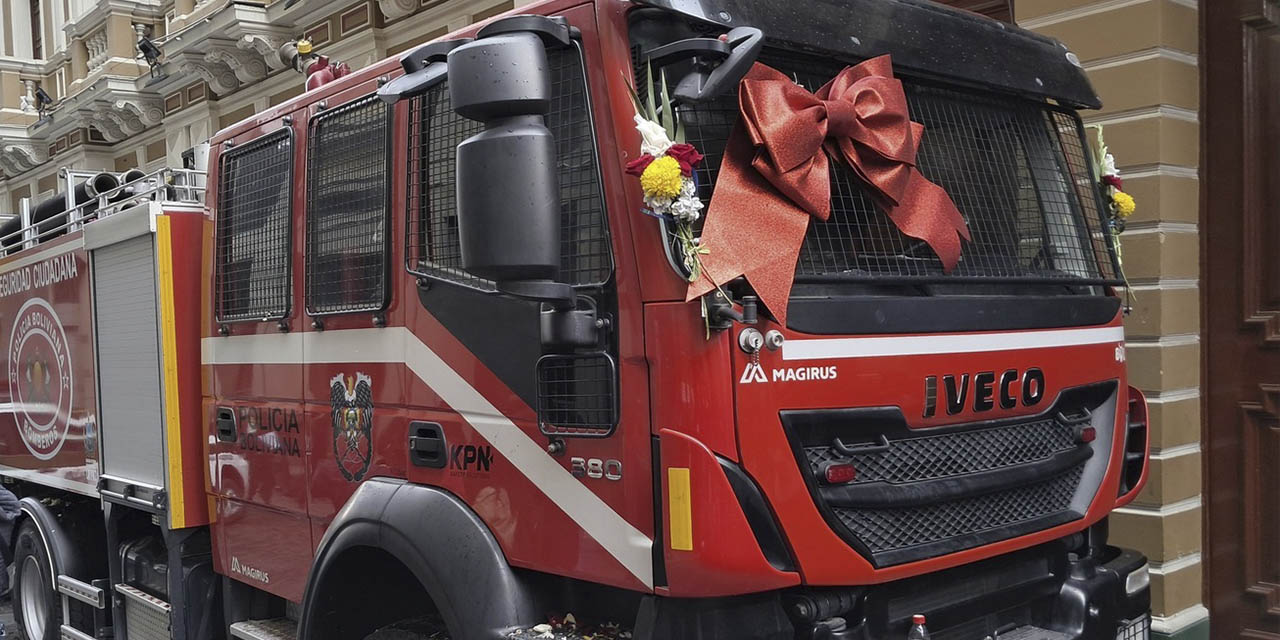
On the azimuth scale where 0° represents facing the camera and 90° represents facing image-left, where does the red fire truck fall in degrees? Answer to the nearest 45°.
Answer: approximately 315°

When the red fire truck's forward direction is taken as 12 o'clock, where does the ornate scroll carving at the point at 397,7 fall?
The ornate scroll carving is roughly at 7 o'clock from the red fire truck.
